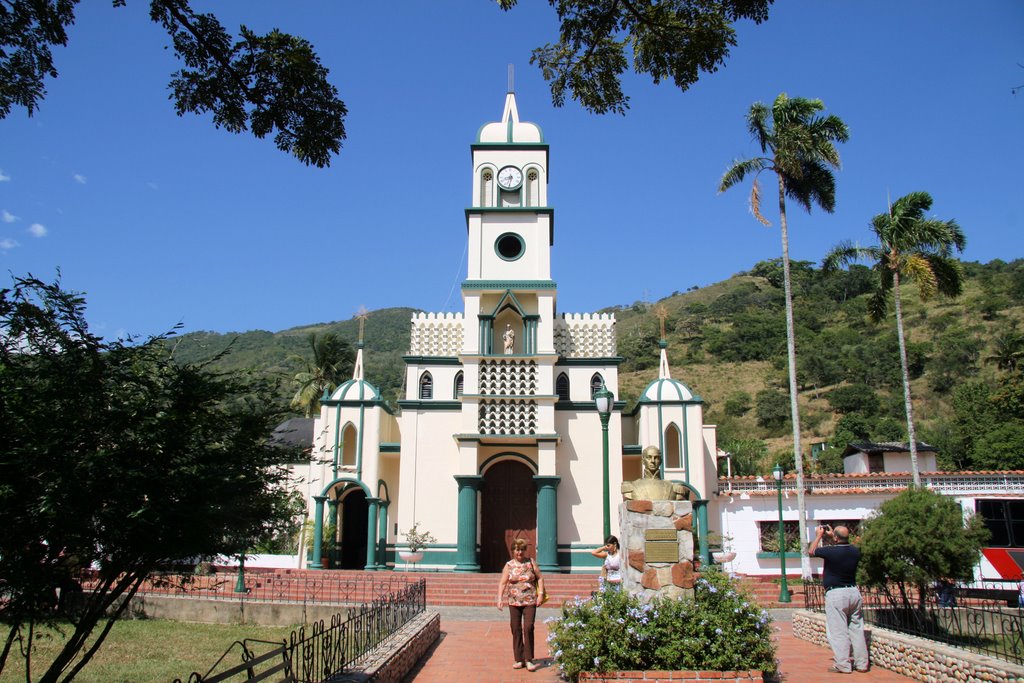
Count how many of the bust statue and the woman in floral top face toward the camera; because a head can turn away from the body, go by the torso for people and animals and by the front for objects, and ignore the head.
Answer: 2

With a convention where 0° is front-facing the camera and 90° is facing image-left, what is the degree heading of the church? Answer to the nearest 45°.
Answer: approximately 0°

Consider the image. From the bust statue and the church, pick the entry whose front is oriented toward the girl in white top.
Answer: the church

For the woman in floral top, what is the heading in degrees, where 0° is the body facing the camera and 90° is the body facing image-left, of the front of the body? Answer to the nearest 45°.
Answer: approximately 0°

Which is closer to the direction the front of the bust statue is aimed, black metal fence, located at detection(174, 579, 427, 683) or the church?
the black metal fence

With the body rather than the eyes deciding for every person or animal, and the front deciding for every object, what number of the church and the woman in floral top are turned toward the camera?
2

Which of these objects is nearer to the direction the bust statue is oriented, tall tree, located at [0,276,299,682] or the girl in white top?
the tall tree

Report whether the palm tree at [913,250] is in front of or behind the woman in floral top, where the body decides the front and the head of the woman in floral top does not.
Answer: behind

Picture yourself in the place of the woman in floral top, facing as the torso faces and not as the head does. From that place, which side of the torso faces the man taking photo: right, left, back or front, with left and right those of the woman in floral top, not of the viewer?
left

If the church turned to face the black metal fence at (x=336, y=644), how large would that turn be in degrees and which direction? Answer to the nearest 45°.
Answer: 0° — it already faces it
